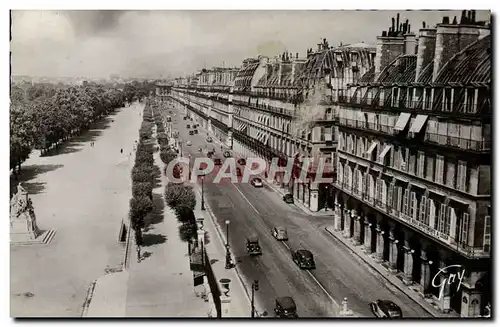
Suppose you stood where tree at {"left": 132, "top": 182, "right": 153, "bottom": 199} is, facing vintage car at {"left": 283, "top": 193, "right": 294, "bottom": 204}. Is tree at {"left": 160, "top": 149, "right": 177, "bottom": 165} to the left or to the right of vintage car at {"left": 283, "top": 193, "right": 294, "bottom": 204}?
left

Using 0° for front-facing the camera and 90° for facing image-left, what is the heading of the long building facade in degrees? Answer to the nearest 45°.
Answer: approximately 45°

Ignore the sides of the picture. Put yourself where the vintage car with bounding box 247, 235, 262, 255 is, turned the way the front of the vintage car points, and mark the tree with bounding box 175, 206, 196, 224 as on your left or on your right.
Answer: on your right

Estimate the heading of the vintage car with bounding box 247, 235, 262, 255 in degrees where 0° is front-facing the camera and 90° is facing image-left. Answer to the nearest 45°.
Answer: approximately 0°

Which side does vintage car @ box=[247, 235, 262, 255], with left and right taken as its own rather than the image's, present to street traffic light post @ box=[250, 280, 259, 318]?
front

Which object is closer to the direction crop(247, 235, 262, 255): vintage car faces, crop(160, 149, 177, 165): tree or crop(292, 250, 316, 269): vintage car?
the vintage car

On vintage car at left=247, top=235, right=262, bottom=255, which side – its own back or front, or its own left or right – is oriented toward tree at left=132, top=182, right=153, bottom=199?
right

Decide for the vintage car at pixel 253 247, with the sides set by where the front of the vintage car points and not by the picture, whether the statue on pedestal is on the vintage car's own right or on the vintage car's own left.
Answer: on the vintage car's own right

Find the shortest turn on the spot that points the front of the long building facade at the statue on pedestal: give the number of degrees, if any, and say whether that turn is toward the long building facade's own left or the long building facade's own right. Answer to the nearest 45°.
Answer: approximately 45° to the long building facade's own right

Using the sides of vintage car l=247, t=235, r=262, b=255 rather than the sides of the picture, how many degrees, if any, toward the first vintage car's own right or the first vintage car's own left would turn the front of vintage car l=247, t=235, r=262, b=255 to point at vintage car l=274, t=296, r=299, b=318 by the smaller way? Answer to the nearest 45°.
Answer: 0° — it already faces it
